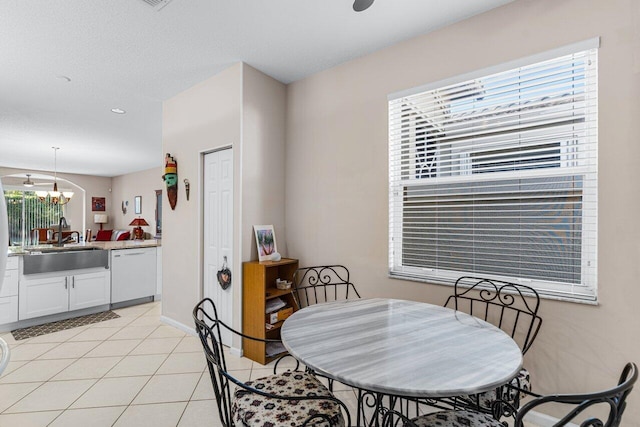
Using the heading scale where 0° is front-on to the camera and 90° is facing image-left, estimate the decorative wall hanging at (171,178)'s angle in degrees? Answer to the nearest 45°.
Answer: approximately 45°

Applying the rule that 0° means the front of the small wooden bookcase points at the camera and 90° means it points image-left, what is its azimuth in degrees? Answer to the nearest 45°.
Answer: approximately 315°

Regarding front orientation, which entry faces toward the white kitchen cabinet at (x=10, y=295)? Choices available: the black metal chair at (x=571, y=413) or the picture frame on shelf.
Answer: the black metal chair

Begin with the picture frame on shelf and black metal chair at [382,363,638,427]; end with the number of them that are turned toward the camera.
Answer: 1

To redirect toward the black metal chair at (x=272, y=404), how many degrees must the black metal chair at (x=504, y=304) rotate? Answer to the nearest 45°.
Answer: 0° — it already faces it

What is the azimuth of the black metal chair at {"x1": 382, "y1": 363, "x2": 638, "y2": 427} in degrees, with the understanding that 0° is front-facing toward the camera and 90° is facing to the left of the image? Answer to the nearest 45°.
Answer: approximately 90°

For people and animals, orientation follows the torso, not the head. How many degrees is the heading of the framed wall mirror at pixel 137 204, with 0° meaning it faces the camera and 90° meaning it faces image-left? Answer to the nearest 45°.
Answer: approximately 45°

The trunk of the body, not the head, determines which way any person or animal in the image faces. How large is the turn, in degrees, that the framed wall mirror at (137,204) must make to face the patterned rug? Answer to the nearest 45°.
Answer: approximately 45° to its left

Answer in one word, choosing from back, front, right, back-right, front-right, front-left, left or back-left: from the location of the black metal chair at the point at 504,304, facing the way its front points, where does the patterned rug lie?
front-right

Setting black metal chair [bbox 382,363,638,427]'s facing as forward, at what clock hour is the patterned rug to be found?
The patterned rug is roughly at 12 o'clock from the black metal chair.

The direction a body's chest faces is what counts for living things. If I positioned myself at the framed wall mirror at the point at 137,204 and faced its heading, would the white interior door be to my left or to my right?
on my left
